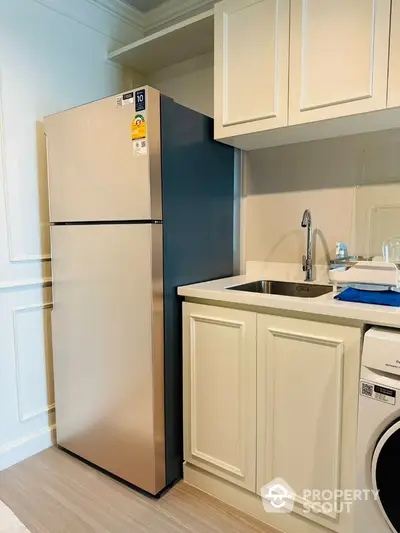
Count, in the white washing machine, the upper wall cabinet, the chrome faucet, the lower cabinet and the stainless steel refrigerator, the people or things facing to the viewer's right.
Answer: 0

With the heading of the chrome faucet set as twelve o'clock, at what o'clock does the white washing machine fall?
The white washing machine is roughly at 10 o'clock from the chrome faucet.

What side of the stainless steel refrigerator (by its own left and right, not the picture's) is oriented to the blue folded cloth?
left

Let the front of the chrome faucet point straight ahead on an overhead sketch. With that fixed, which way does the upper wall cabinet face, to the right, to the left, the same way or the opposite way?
the same way

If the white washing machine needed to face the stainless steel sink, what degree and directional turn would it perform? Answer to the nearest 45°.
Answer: approximately 90° to its right

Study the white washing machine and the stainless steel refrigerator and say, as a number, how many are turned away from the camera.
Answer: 0

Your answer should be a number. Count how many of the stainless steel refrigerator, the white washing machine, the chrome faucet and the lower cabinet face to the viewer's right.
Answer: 0

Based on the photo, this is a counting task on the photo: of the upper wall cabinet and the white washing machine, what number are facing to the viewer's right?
0

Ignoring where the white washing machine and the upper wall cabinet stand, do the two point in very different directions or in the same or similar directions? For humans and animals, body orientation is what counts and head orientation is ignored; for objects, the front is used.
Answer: same or similar directions

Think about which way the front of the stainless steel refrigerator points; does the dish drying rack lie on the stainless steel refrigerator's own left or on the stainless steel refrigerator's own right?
on the stainless steel refrigerator's own left

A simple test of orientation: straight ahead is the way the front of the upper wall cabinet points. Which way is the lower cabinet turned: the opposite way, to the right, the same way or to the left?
the same way

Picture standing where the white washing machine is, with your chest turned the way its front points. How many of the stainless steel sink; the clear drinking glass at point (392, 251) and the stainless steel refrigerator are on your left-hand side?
0

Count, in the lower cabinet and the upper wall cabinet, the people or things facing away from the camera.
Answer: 0

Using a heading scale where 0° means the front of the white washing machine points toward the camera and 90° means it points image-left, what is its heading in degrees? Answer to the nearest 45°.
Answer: approximately 45°

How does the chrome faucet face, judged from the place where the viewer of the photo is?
facing the viewer and to the left of the viewer

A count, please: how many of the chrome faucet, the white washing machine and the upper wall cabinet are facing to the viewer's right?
0
